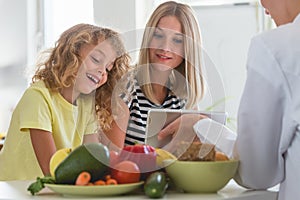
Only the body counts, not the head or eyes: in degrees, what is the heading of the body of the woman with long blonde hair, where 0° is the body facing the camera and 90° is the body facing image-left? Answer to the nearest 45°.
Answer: approximately 0°

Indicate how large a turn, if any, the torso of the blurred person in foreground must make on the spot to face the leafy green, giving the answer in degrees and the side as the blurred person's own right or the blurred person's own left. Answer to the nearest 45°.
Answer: approximately 45° to the blurred person's own left

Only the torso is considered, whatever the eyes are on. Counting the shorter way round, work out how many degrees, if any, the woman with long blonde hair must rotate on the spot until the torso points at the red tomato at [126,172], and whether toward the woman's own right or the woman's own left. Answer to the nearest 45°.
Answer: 0° — they already face it

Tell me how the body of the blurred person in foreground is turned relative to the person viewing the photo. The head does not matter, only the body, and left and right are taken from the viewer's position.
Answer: facing away from the viewer and to the left of the viewer

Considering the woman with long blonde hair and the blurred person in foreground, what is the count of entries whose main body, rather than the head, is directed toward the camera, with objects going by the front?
1
